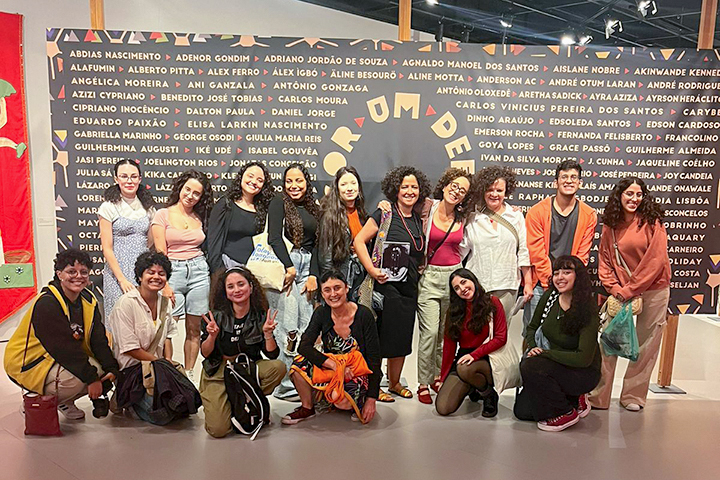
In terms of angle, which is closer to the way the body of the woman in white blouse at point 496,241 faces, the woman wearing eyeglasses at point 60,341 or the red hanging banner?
the woman wearing eyeglasses

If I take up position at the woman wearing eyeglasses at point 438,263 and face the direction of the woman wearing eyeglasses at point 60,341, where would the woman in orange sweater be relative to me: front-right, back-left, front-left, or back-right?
back-left

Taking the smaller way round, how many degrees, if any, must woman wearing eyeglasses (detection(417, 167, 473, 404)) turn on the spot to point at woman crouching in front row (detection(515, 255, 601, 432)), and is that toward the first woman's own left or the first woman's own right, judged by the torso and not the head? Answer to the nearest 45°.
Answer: approximately 90° to the first woman's own left

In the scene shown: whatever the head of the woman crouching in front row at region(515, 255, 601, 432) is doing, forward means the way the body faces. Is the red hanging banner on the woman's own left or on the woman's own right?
on the woman's own right

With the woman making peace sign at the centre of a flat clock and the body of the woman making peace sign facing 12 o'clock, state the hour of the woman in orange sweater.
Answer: The woman in orange sweater is roughly at 9 o'clock from the woman making peace sign.

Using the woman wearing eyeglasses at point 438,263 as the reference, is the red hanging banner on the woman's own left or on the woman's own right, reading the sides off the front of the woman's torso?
on the woman's own right

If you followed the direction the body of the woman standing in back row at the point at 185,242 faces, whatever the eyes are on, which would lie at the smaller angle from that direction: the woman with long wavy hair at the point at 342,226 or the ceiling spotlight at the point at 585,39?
the woman with long wavy hair

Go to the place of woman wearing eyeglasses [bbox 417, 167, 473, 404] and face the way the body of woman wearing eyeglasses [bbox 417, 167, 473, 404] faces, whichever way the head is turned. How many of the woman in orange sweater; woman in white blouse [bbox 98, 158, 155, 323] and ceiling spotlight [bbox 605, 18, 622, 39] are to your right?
1

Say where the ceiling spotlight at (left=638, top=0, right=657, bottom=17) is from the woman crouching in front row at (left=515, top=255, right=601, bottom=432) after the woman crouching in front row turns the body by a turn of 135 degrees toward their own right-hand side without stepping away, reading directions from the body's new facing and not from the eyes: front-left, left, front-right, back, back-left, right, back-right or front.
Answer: front

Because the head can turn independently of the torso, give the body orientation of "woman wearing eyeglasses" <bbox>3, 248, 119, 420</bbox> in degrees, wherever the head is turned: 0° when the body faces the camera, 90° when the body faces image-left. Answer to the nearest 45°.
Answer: approximately 315°

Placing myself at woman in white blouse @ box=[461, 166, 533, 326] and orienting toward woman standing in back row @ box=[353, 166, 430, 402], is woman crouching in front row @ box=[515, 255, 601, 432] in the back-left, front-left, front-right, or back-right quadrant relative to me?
back-left
